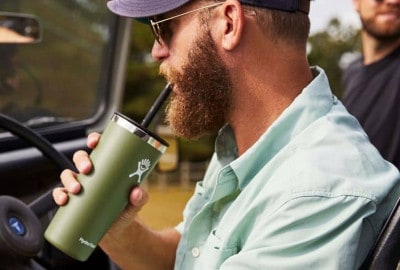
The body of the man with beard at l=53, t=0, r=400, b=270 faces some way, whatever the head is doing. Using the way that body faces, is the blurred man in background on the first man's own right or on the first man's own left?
on the first man's own right

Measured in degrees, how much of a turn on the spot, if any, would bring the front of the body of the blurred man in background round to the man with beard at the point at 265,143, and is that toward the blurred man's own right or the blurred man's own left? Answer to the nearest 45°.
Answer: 0° — they already face them

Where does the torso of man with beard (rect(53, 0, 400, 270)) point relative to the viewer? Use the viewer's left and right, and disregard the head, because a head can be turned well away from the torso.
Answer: facing to the left of the viewer

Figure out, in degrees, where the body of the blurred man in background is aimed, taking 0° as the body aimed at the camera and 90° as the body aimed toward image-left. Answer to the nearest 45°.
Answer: approximately 0°

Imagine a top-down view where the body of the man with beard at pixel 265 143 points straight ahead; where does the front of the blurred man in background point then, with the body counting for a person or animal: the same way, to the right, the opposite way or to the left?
to the left

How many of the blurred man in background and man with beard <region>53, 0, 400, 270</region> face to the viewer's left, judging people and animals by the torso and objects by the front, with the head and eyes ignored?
1

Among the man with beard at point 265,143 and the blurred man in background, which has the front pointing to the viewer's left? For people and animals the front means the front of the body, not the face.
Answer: the man with beard
